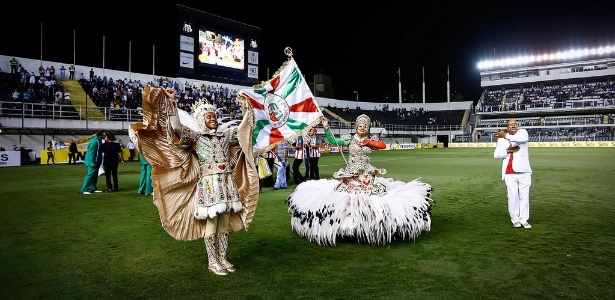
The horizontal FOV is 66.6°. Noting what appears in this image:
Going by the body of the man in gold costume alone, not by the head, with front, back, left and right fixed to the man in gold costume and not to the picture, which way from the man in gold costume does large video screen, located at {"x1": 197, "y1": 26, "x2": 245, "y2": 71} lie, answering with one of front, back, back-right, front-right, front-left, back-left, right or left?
back-left

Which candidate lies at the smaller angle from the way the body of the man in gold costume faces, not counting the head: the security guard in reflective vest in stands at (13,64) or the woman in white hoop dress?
the woman in white hoop dress

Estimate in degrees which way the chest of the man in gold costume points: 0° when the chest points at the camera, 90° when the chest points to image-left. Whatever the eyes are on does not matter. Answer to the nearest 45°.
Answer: approximately 315°

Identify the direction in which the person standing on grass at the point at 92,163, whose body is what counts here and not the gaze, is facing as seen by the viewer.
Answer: to the viewer's right

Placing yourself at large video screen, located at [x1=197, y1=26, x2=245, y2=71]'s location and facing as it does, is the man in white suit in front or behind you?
in front

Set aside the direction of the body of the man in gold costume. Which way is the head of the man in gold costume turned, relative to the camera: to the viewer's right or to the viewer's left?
to the viewer's right

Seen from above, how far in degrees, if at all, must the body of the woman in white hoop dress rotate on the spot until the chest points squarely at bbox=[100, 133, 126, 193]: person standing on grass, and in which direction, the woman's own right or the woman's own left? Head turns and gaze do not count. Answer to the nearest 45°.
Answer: approximately 135° to the woman's own right

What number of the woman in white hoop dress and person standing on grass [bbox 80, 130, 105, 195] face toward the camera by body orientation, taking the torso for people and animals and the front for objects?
1

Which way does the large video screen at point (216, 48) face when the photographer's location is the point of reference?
facing the viewer and to the right of the viewer
